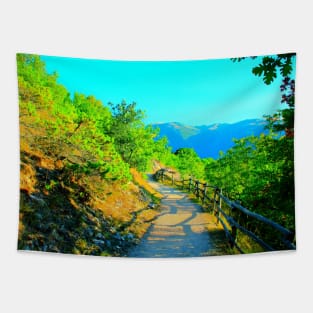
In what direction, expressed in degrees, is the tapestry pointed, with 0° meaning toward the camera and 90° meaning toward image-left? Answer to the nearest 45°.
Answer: approximately 0°
